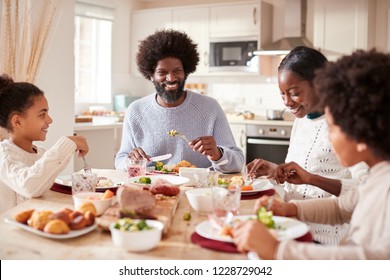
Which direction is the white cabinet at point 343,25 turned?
toward the camera

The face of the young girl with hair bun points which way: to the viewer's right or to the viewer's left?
to the viewer's right

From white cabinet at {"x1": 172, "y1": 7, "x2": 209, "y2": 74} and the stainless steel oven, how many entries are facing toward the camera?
2

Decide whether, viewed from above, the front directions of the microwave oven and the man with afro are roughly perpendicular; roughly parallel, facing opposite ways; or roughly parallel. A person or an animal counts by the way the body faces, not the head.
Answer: roughly parallel

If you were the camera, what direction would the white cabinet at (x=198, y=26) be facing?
facing the viewer

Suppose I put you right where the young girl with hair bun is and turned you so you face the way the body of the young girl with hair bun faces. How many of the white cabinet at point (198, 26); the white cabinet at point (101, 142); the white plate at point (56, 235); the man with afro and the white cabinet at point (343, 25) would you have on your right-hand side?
1

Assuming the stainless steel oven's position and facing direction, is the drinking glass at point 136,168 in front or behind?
in front

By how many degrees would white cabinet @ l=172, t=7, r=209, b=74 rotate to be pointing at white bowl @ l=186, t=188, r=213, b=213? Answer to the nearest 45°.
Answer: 0° — it already faces it

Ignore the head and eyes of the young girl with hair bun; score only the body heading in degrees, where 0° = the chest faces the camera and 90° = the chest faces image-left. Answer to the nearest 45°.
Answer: approximately 270°

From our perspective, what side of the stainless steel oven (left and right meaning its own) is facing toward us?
front

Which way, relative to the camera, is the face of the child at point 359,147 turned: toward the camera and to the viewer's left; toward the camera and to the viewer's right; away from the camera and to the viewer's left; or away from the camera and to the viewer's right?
away from the camera and to the viewer's left

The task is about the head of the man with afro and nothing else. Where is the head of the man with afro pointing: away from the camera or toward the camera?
toward the camera
